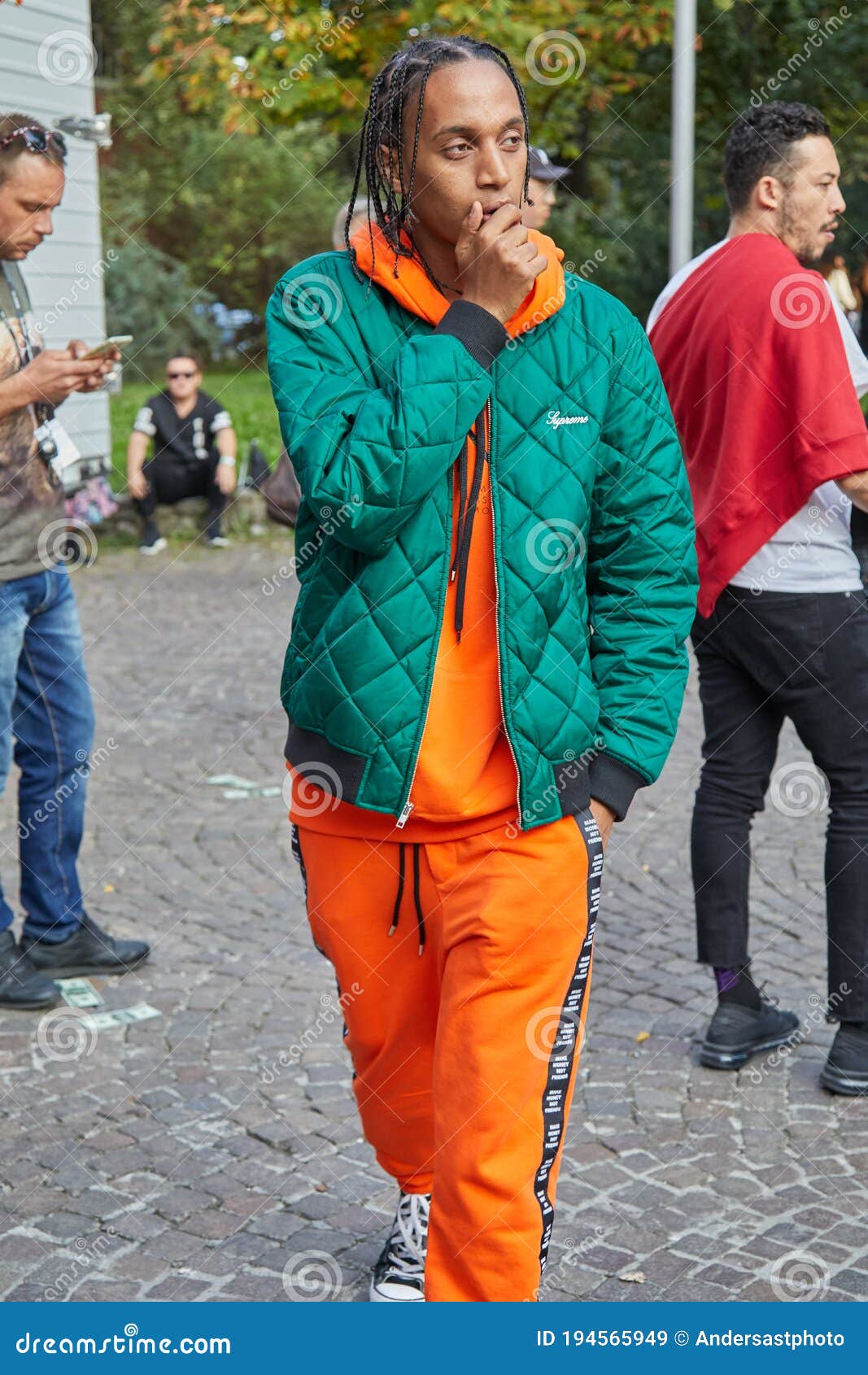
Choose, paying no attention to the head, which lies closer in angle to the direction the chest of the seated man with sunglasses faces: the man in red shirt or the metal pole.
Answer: the man in red shirt

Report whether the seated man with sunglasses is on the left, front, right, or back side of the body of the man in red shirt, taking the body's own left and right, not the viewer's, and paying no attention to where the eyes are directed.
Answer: left

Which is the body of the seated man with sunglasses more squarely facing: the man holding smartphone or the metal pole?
the man holding smartphone

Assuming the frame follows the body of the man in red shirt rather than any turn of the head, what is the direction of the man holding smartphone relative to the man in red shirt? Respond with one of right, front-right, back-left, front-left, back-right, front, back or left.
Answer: back-left

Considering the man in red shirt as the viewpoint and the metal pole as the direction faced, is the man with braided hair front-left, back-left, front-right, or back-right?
back-left

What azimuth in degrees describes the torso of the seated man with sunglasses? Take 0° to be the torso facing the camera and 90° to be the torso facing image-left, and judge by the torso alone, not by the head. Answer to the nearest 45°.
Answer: approximately 0°

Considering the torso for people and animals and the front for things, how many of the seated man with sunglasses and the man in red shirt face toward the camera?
1

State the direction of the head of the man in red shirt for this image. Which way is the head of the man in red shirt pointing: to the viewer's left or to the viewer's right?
to the viewer's right

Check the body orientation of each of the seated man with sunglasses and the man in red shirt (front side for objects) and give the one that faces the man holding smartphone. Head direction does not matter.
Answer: the seated man with sunglasses

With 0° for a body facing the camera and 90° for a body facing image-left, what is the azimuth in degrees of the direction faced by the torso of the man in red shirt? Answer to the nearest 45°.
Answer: approximately 225°
